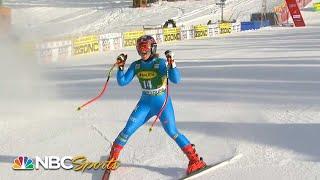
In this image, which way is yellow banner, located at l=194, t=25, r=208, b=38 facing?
toward the camera

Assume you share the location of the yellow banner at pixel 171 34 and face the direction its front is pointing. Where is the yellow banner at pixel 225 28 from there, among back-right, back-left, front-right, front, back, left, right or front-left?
back-left

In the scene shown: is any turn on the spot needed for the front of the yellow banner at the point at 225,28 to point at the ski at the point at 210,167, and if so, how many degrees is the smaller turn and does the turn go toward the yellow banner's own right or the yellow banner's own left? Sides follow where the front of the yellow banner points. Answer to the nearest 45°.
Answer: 0° — it already faces it

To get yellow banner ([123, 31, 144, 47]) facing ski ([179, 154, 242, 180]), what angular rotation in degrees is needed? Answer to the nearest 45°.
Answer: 0° — it already faces it

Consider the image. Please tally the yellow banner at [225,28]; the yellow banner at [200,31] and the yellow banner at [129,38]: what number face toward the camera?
3

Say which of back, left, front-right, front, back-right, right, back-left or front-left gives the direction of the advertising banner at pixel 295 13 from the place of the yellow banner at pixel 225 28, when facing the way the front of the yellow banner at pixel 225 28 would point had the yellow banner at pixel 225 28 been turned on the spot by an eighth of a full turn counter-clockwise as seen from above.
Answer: left

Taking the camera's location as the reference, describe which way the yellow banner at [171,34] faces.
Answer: facing the viewer

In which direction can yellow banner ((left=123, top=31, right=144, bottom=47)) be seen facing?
toward the camera

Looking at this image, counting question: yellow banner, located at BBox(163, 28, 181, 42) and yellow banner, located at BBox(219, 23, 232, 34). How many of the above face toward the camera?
2

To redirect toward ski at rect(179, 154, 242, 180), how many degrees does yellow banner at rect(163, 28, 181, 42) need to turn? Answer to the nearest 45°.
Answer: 0° — it already faces it

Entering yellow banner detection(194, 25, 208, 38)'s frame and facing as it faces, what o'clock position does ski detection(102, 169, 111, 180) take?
The ski is roughly at 12 o'clock from the yellow banner.

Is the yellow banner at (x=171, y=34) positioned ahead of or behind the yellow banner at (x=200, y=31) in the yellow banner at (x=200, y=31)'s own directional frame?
ahead

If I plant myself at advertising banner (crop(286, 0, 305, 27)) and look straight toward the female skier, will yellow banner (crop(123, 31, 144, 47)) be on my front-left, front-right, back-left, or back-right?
front-right

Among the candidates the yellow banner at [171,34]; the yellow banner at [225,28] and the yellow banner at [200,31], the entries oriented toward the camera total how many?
3
